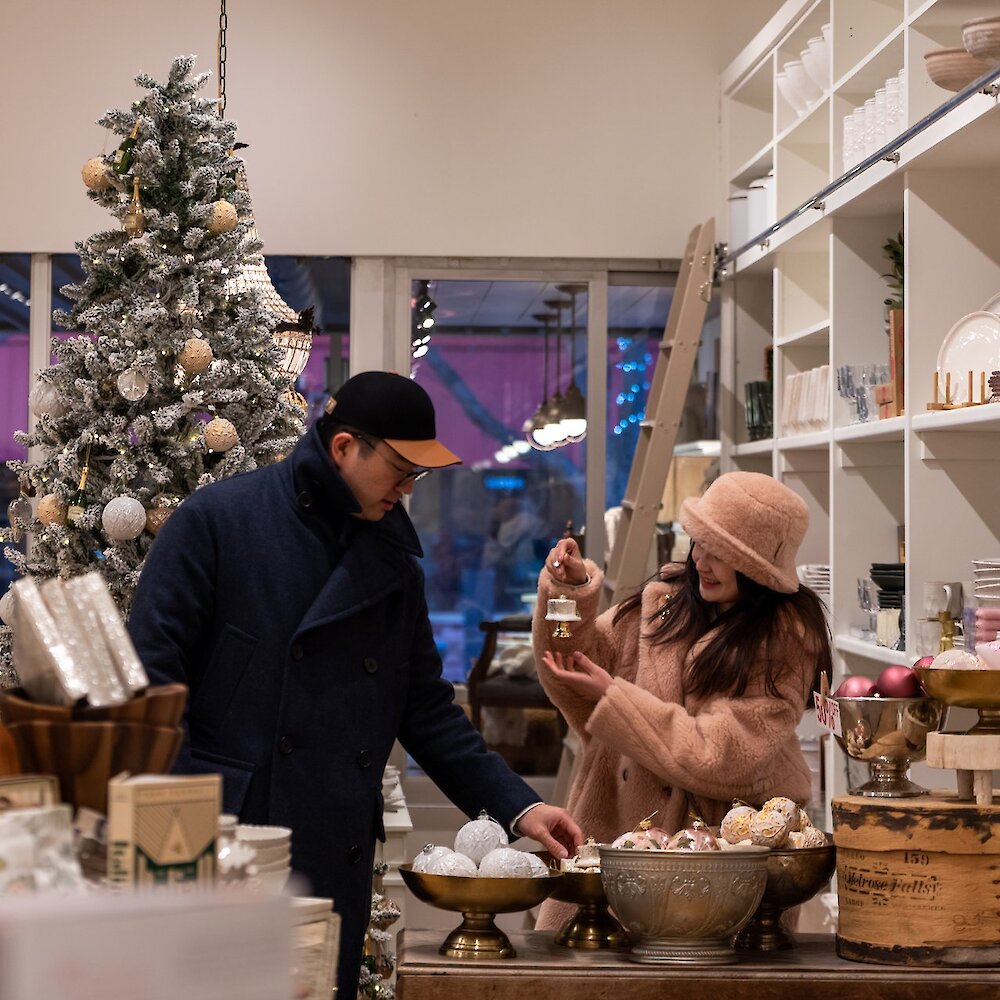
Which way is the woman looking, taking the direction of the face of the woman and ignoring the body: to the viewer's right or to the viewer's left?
to the viewer's left

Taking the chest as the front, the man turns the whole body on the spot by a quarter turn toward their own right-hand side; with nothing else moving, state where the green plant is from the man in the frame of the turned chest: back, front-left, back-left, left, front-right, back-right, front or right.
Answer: back

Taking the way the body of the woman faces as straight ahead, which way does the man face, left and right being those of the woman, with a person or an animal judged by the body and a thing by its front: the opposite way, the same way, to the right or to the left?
to the left

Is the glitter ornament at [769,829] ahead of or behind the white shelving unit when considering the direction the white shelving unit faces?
ahead

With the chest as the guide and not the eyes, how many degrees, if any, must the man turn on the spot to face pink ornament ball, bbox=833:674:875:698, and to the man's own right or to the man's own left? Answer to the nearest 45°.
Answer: approximately 45° to the man's own left

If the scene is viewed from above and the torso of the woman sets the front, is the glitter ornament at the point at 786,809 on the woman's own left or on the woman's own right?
on the woman's own left

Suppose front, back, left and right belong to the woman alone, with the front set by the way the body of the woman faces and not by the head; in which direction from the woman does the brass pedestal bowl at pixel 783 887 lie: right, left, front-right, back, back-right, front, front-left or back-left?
front-left

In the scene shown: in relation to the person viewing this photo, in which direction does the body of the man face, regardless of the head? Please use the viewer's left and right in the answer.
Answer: facing the viewer and to the right of the viewer

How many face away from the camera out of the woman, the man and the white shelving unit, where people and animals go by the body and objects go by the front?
0

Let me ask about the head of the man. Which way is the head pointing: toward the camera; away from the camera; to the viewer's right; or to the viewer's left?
to the viewer's right

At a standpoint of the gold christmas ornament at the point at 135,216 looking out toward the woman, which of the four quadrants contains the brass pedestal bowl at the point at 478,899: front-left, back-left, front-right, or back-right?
front-right

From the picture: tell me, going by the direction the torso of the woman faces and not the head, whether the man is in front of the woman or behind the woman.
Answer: in front

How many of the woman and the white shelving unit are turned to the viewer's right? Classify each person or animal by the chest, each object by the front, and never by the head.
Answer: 0

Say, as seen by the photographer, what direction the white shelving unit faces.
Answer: facing the viewer and to the left of the viewer
